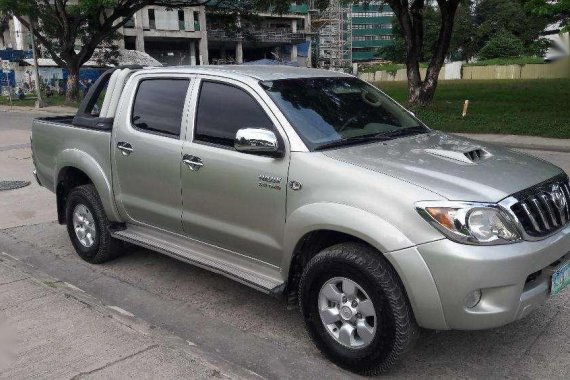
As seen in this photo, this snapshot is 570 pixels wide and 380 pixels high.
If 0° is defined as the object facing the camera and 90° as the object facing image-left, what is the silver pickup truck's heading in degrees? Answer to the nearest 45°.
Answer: approximately 315°

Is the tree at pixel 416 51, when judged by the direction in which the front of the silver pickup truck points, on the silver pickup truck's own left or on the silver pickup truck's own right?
on the silver pickup truck's own left

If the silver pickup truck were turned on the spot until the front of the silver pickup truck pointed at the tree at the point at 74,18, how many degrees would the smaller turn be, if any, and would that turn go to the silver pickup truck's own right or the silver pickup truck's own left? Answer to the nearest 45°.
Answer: approximately 180°

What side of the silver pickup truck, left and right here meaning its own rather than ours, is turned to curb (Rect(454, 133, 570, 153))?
left
